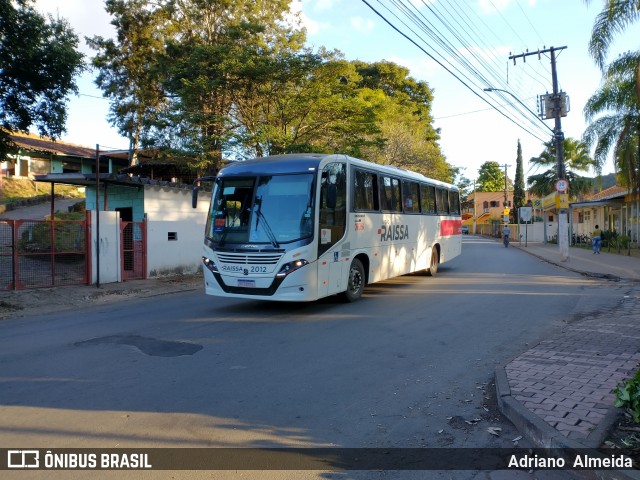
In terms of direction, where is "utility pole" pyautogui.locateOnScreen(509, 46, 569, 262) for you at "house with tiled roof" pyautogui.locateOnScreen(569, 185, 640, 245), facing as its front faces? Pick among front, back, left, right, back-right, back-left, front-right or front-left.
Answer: front-left

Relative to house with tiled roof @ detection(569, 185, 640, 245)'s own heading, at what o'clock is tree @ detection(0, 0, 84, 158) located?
The tree is roughly at 11 o'clock from the house with tiled roof.

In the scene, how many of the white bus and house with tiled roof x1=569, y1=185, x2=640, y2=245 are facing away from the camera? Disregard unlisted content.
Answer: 0

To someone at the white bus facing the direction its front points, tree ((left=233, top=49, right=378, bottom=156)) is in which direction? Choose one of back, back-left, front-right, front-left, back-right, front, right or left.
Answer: back-right

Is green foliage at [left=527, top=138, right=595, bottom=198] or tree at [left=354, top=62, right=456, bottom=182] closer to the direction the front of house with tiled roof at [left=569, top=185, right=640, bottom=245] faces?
the tree

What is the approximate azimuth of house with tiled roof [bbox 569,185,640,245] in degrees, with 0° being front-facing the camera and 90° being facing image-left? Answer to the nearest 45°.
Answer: approximately 45°

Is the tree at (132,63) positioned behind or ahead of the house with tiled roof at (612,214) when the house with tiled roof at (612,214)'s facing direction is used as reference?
ahead

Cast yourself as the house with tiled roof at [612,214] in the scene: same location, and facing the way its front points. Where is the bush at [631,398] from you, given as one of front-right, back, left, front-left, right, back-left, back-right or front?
front-left

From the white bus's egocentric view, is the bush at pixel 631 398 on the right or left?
on its left

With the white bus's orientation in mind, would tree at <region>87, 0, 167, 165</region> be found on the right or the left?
on its right

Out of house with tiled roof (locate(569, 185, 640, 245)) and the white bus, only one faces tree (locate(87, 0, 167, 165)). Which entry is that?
the house with tiled roof

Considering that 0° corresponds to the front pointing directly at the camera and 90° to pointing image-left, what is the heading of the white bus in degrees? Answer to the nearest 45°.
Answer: approximately 45°

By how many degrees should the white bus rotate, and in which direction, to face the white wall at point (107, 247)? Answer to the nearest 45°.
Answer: approximately 90° to its right

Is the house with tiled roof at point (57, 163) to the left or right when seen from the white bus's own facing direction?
on its right

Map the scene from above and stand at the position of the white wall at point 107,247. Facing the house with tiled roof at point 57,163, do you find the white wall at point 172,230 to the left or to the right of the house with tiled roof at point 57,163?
right
